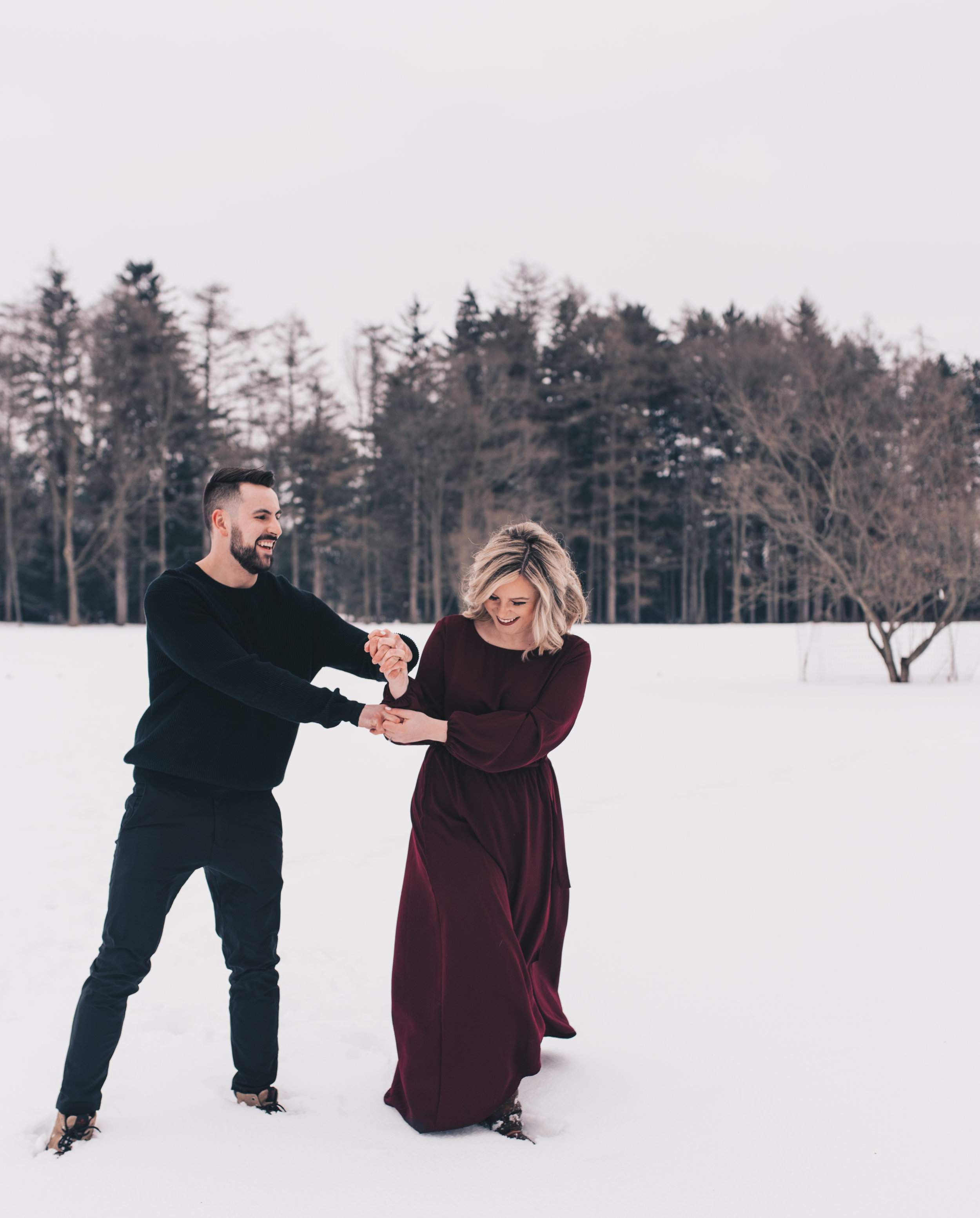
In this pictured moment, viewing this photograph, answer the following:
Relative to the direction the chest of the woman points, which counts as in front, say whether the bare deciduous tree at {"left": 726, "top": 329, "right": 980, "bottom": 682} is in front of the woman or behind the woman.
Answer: behind

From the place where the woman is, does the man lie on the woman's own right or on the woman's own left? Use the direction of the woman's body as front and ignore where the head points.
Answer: on the woman's own right

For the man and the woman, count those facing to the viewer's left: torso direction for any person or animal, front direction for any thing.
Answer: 0

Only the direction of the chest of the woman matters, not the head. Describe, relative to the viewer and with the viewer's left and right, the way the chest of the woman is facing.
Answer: facing the viewer

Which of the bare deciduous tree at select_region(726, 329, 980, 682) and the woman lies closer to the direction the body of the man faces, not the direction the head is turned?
the woman

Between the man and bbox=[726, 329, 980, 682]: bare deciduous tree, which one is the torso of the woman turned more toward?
the man

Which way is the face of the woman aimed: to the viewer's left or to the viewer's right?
to the viewer's left

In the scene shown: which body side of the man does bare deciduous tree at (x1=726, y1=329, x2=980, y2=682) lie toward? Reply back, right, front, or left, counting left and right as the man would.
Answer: left

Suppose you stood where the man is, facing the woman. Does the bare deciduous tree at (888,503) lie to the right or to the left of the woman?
left

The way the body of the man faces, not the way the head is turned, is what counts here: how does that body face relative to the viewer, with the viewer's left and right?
facing the viewer and to the right of the viewer

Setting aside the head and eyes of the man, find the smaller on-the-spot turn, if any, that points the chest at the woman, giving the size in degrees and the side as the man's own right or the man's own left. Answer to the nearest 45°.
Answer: approximately 45° to the man's own left
